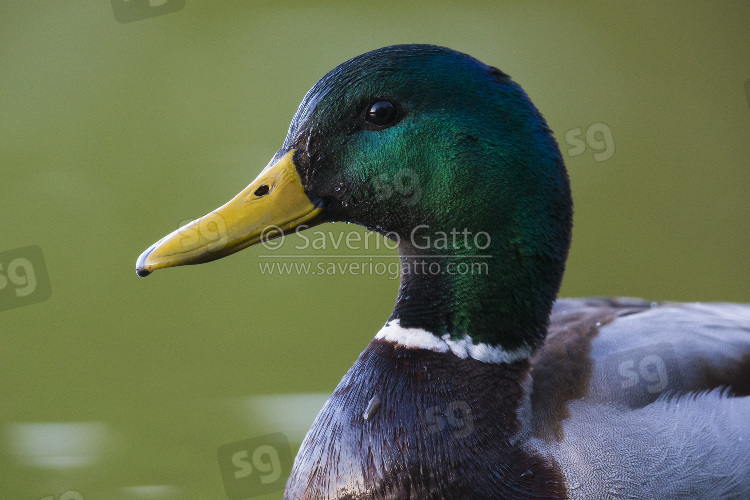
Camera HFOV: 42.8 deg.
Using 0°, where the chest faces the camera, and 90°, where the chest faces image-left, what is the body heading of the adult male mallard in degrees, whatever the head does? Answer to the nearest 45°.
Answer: approximately 90°
